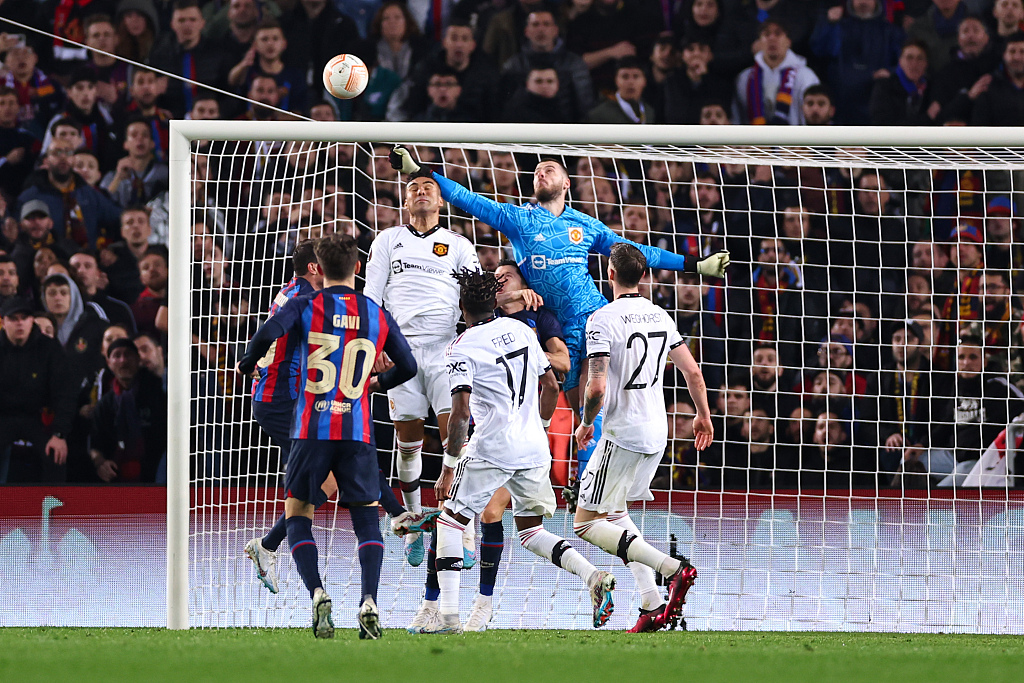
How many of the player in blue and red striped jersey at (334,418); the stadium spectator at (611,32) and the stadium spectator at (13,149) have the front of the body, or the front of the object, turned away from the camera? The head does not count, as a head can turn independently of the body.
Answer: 1

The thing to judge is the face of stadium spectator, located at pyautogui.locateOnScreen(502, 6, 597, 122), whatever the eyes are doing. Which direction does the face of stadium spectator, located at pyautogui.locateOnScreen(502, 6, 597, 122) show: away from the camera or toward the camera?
toward the camera

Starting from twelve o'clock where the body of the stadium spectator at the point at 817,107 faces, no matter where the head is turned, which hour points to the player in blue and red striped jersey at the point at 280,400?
The player in blue and red striped jersey is roughly at 1 o'clock from the stadium spectator.

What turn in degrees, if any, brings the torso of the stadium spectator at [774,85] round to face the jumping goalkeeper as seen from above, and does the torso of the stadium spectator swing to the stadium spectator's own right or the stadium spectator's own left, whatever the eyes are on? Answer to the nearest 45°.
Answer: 0° — they already face them

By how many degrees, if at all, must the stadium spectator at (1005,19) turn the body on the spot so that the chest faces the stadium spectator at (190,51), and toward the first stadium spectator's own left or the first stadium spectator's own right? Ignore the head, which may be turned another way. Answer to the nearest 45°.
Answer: approximately 45° to the first stadium spectator's own right

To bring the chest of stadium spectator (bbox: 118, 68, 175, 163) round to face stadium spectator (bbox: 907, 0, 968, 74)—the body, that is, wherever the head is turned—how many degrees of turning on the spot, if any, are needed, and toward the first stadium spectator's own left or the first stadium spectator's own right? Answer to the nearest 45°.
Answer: approximately 90° to the first stadium spectator's own left

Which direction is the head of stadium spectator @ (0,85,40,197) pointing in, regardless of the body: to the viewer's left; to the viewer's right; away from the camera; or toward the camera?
toward the camera

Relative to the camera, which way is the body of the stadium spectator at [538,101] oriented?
toward the camera

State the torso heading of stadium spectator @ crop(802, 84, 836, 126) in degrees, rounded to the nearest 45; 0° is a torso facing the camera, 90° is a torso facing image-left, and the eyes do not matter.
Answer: approximately 0°

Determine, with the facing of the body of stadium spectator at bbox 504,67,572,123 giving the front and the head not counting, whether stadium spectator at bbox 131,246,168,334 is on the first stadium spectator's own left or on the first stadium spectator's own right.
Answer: on the first stadium spectator's own right

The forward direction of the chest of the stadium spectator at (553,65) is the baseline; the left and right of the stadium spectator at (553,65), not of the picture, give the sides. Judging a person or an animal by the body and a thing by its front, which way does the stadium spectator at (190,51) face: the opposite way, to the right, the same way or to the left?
the same way

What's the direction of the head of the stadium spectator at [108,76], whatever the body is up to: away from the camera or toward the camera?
toward the camera

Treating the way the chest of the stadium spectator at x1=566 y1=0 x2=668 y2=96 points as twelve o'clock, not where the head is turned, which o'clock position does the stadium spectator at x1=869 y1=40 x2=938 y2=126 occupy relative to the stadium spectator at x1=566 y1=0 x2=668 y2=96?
the stadium spectator at x1=869 y1=40 x2=938 y2=126 is roughly at 9 o'clock from the stadium spectator at x1=566 y1=0 x2=668 y2=96.

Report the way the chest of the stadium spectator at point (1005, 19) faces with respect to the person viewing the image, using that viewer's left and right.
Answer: facing the viewer

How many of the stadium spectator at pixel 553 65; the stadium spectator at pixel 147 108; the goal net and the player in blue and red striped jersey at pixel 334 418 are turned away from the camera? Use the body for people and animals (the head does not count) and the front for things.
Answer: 1

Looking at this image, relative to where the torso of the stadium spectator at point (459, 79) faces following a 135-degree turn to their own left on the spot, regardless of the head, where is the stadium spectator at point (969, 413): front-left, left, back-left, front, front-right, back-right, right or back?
right

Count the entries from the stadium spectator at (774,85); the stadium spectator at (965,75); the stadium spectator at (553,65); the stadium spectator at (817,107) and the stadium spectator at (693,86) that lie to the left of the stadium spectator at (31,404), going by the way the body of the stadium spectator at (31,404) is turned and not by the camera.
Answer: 5

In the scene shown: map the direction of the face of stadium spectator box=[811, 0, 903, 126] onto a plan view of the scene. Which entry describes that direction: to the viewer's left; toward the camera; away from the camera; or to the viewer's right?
toward the camera
